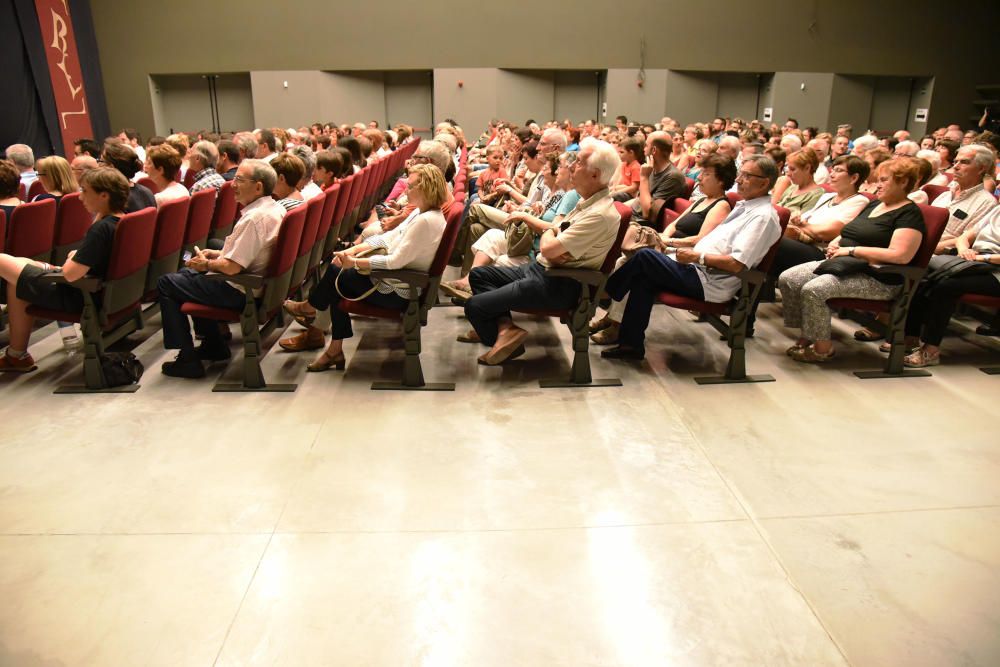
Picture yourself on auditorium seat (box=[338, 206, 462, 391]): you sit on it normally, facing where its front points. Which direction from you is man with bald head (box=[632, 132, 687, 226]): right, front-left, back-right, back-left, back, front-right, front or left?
back-right

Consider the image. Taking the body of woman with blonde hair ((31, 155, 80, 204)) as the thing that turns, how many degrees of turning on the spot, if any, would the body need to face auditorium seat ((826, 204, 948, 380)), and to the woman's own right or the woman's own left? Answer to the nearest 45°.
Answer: approximately 180°

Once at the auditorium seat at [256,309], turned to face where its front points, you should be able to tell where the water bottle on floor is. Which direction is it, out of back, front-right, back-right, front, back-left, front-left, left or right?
front-right

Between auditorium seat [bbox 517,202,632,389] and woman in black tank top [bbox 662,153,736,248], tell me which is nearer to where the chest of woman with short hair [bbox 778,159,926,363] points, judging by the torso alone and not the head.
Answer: the auditorium seat

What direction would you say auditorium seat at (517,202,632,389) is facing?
to the viewer's left

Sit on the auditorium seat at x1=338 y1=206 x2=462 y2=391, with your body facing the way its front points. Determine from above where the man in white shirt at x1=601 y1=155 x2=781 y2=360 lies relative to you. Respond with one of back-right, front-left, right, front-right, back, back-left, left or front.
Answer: back

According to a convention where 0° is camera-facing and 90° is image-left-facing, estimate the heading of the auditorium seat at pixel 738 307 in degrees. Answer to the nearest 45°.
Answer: approximately 90°

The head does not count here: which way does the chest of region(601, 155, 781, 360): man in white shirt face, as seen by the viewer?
to the viewer's left

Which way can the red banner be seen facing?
toward the camera

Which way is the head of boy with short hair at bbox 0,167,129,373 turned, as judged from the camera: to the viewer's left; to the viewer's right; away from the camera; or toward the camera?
to the viewer's left

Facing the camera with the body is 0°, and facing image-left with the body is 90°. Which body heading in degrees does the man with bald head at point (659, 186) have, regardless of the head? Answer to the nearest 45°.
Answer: approximately 90°

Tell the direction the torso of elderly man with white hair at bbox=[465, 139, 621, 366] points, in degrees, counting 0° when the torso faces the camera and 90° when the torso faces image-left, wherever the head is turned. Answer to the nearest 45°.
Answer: approximately 90°

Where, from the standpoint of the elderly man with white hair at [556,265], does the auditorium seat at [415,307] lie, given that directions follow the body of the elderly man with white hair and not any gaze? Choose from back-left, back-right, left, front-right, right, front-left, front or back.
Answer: front

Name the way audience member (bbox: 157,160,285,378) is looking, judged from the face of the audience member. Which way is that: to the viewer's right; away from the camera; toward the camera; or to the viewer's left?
to the viewer's left

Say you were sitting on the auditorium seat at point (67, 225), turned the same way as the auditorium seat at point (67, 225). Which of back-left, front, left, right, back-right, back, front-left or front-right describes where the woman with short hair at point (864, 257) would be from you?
back

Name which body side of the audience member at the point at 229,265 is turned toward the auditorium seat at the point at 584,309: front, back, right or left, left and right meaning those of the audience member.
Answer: back

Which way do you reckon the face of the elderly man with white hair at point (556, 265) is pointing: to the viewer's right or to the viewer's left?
to the viewer's left
